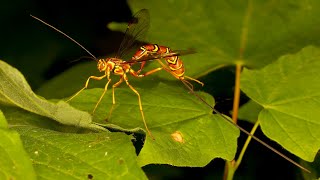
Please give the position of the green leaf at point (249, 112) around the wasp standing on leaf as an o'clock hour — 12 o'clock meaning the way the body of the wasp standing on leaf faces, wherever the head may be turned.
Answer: The green leaf is roughly at 5 o'clock from the wasp standing on leaf.

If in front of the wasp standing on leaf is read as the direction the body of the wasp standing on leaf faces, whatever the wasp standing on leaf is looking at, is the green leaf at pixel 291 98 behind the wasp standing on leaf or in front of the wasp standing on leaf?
behind

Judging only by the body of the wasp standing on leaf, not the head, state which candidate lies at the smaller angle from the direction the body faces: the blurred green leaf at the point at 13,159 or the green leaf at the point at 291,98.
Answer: the blurred green leaf

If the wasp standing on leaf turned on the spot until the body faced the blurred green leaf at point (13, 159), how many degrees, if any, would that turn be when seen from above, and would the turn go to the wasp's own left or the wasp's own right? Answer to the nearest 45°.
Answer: approximately 45° to the wasp's own left

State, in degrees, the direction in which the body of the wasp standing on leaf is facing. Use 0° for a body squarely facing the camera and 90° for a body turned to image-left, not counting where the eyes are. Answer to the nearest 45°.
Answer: approximately 90°

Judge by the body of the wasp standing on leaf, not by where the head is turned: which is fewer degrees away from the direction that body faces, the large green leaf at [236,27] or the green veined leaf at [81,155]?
the green veined leaf
